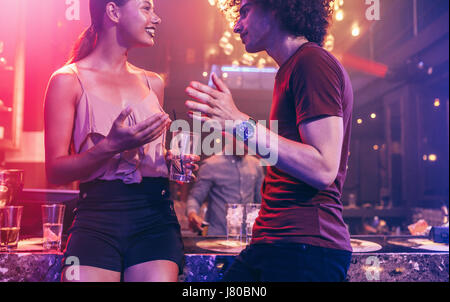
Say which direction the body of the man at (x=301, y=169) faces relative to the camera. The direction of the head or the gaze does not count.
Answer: to the viewer's left

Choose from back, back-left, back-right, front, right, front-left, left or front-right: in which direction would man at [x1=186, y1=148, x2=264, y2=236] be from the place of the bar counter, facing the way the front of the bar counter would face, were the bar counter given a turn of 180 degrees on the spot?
front

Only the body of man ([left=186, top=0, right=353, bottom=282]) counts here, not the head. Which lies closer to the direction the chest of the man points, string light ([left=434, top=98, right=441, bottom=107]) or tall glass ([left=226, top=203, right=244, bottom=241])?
the tall glass

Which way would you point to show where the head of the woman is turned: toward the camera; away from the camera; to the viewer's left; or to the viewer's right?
to the viewer's right

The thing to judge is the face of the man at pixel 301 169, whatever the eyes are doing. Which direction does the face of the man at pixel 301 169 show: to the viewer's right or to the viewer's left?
to the viewer's left

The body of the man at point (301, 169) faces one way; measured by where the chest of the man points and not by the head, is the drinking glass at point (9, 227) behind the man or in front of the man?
in front

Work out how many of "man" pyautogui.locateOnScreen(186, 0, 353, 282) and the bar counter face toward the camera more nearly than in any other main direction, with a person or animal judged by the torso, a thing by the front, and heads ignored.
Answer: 1

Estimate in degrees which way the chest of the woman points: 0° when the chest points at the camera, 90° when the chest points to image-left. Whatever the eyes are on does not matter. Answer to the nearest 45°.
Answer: approximately 315°

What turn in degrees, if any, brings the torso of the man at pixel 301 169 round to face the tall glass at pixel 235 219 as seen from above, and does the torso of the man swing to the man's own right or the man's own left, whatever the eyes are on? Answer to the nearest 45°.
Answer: approximately 90° to the man's own right
